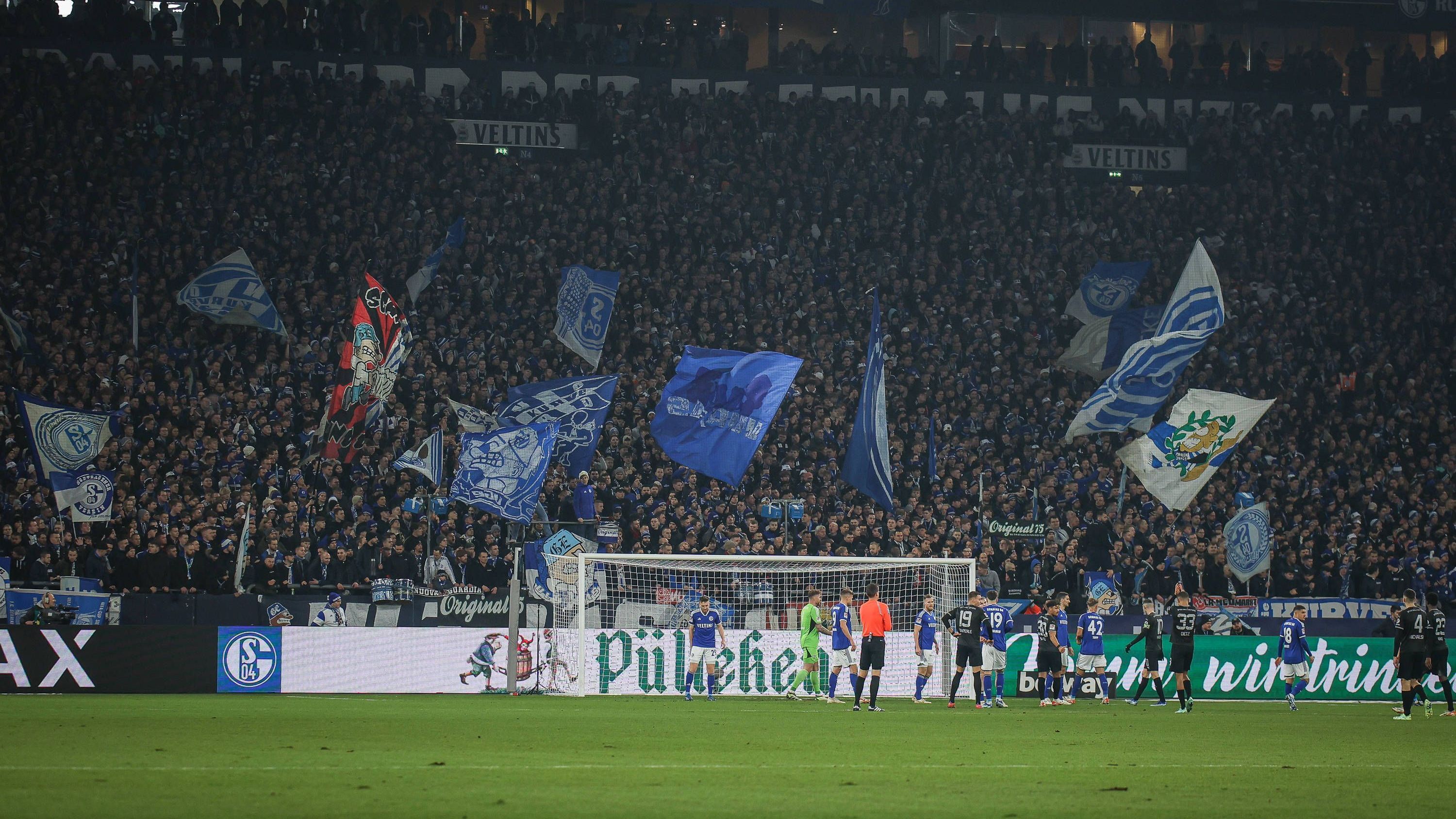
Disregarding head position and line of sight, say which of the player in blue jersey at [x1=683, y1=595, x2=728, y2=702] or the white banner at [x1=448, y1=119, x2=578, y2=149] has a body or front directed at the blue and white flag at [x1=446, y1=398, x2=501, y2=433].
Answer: the white banner

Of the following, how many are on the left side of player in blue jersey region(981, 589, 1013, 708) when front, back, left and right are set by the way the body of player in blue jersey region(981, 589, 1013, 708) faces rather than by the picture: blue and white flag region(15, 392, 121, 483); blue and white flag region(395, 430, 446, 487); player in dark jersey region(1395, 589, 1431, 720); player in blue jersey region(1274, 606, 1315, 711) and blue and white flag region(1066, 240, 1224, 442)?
2

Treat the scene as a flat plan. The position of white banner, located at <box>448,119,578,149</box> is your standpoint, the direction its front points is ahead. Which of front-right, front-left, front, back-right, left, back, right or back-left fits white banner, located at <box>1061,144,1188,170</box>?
left

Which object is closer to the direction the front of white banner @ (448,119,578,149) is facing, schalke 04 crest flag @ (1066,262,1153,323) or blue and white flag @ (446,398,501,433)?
the blue and white flag

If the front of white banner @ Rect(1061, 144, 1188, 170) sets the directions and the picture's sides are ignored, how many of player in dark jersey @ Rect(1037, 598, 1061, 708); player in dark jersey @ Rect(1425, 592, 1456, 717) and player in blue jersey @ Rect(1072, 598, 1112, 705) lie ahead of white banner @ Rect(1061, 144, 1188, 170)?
3

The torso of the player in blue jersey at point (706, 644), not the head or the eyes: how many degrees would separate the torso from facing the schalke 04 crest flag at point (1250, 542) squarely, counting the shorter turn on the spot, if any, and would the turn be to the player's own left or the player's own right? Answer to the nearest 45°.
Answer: approximately 135° to the player's own left

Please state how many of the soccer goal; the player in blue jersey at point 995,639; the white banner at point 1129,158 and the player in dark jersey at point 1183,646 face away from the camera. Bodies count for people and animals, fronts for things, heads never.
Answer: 2

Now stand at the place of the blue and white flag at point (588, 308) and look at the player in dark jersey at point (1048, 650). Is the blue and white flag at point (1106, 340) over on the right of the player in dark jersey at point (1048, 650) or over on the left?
left

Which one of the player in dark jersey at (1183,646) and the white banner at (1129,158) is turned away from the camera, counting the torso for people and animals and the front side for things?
the player in dark jersey

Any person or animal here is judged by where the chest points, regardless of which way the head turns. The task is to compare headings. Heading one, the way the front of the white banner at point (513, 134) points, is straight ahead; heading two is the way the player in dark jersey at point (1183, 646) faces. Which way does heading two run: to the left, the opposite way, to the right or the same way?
the opposite way

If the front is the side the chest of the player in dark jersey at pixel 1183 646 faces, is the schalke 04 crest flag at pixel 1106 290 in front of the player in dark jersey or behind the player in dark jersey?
in front

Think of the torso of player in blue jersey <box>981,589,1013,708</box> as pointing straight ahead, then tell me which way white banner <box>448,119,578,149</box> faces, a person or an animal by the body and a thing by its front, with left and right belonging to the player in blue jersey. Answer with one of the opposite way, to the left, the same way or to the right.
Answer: the opposite way

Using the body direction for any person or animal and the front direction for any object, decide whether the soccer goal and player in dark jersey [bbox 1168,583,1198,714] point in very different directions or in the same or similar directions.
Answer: very different directions

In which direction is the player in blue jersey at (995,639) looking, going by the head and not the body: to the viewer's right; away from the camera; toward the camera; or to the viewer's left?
away from the camera

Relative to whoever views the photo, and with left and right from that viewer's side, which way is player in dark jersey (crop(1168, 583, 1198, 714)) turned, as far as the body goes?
facing away from the viewer

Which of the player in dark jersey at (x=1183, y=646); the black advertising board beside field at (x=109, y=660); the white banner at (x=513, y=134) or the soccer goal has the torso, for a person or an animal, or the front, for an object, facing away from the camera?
the player in dark jersey

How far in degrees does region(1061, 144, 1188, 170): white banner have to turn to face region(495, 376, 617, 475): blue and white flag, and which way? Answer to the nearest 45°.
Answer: approximately 45° to its right

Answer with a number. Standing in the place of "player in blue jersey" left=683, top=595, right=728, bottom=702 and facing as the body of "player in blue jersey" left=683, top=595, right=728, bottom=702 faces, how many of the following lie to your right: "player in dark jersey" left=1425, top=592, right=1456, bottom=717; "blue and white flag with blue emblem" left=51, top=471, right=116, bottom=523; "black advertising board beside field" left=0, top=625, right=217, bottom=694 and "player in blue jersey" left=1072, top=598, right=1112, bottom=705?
2
